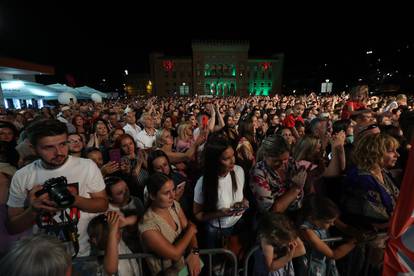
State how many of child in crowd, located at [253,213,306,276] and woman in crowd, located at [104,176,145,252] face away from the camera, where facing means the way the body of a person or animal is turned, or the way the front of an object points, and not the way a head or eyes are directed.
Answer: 0

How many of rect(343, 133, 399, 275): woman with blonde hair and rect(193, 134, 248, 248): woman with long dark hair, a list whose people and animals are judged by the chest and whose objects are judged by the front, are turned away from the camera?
0

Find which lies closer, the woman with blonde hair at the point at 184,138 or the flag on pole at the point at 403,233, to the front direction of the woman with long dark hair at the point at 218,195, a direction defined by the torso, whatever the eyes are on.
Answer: the flag on pole

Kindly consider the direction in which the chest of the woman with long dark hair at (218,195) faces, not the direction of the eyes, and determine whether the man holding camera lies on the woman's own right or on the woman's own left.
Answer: on the woman's own right

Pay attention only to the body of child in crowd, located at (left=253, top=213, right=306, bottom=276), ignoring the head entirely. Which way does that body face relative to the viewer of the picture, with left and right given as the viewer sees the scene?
facing the viewer and to the right of the viewer

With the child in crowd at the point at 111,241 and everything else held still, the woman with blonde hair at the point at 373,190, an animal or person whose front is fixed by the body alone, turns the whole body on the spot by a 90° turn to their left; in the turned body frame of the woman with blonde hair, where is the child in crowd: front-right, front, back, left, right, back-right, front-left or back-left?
back-left
